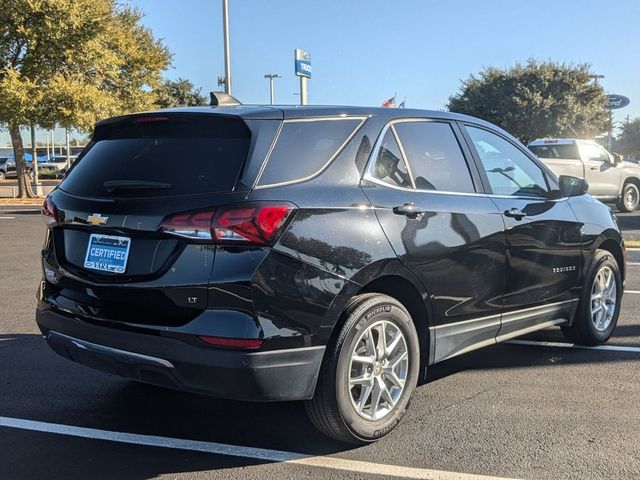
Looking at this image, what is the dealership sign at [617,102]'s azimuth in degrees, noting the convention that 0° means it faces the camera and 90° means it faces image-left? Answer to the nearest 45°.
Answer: approximately 0°

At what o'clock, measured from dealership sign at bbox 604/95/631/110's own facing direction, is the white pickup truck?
The white pickup truck is roughly at 12 o'clock from the dealership sign.

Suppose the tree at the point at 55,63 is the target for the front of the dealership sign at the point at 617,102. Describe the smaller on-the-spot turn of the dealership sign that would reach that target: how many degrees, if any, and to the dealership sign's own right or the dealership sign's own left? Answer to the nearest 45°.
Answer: approximately 45° to the dealership sign's own right

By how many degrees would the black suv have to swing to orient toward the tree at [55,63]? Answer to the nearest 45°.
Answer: approximately 90° to its left

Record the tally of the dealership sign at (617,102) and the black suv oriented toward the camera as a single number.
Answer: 1

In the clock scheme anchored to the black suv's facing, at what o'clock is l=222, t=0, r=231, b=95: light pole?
The light pole is roughly at 10 o'clock from the black suv.

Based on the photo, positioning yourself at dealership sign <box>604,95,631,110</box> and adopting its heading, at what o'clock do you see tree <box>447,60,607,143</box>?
The tree is roughly at 4 o'clock from the dealership sign.

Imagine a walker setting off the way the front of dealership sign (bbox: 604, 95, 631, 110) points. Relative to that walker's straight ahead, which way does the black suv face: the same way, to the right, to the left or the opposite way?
the opposite way

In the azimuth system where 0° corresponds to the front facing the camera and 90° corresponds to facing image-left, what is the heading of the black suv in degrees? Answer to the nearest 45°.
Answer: approximately 225°
